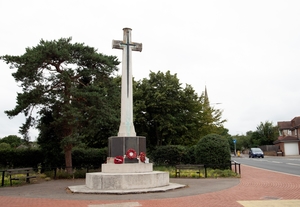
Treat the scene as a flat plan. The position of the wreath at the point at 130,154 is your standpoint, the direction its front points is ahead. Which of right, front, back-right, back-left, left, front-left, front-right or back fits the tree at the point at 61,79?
back-right

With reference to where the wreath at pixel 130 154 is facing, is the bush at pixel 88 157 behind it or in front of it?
behind

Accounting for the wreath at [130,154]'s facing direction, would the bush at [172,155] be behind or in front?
behind

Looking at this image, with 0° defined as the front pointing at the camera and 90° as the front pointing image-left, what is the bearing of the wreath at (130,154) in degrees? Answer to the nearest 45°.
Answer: approximately 0°

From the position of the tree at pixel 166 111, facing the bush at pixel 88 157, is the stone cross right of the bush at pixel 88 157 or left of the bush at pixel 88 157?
left

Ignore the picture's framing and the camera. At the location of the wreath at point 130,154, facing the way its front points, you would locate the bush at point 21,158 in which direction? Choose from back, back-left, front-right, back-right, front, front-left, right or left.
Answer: back-right

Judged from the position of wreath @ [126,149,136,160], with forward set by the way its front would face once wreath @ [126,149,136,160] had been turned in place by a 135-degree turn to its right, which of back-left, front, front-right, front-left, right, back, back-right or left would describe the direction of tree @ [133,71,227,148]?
front-right
